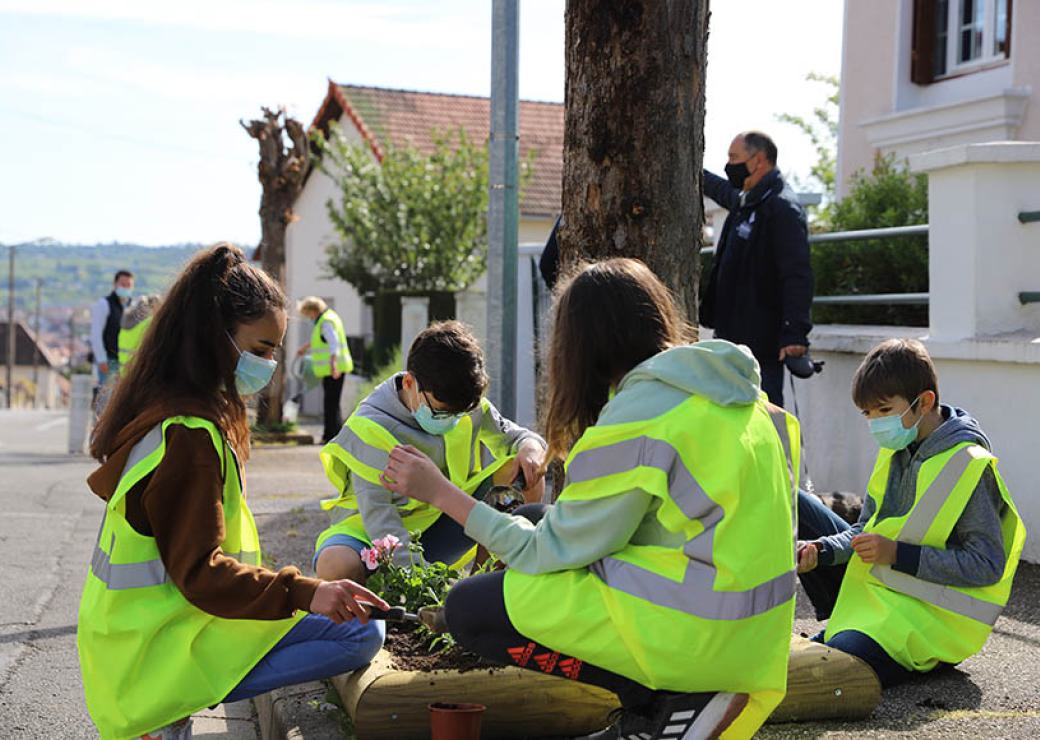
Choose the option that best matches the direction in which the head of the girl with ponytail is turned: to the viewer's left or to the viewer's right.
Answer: to the viewer's right

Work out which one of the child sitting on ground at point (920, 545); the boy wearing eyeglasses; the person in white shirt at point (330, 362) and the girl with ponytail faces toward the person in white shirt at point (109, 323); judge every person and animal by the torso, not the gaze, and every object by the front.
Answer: the person in white shirt at point (330, 362)

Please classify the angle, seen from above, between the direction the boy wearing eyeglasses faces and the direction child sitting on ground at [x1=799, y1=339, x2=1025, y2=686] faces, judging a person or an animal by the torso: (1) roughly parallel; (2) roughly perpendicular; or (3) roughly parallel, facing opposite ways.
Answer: roughly perpendicular

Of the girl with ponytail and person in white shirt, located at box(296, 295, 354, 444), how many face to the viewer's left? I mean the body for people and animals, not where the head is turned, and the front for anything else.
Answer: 1

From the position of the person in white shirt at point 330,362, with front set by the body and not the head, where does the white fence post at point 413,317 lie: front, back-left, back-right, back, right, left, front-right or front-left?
back-right

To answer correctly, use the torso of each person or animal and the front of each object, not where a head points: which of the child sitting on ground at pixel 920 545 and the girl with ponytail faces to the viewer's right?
the girl with ponytail

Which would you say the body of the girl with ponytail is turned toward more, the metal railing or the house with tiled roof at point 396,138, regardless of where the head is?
the metal railing

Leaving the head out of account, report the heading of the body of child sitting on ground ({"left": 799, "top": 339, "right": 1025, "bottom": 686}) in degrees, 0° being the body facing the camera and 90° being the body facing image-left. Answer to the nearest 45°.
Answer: approximately 45°

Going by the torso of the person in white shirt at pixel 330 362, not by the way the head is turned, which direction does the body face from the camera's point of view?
to the viewer's left

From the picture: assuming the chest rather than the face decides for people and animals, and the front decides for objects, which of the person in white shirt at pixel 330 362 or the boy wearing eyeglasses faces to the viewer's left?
the person in white shirt

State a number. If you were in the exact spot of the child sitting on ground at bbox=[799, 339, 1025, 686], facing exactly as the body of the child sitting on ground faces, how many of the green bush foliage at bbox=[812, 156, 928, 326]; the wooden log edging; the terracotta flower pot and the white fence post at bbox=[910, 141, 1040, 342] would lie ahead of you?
2

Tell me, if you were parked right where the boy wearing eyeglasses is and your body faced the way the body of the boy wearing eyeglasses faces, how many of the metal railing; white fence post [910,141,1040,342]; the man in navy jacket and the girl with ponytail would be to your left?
3

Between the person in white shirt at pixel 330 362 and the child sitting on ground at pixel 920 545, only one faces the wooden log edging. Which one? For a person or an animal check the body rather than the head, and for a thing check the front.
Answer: the child sitting on ground

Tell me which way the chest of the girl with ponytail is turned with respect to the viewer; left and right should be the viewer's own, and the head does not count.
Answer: facing to the right of the viewer

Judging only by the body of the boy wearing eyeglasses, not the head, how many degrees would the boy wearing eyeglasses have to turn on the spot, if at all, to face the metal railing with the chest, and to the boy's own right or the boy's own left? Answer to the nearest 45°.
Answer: approximately 90° to the boy's own left
